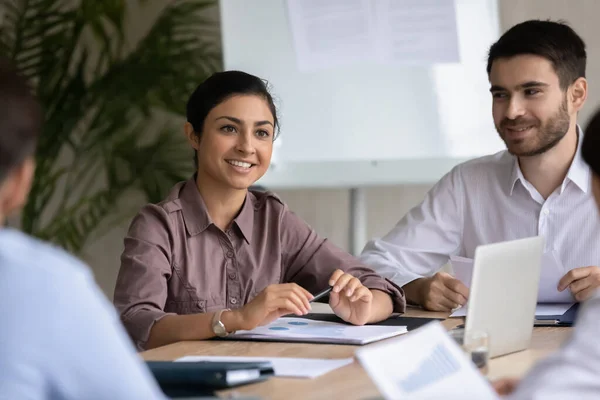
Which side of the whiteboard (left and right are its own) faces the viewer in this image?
front

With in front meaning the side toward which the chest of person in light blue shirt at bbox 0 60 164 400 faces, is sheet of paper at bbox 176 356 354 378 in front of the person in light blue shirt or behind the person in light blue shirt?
in front

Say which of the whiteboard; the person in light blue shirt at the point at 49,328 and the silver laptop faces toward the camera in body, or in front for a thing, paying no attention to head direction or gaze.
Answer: the whiteboard

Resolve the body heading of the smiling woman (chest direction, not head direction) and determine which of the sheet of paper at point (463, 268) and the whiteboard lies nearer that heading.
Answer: the sheet of paper

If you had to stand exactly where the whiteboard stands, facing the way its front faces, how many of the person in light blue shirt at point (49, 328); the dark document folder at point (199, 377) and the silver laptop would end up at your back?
0

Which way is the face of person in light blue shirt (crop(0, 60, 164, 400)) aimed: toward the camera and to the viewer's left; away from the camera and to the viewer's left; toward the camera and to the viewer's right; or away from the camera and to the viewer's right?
away from the camera and to the viewer's right

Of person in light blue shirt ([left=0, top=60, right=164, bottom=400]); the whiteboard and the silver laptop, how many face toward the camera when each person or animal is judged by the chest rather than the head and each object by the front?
1

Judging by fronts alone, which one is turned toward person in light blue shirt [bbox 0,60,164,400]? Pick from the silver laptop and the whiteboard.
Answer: the whiteboard

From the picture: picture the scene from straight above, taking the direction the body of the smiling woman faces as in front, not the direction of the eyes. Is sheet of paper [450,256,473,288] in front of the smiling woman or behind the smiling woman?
in front

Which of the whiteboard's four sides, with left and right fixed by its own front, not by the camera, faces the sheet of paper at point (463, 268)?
front

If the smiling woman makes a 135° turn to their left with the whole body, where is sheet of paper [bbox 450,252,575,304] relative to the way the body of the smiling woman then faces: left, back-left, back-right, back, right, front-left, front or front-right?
right

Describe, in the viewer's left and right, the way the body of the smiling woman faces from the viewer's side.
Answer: facing the viewer and to the right of the viewer

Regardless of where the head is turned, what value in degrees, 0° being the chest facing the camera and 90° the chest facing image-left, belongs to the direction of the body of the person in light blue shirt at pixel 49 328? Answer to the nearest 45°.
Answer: approximately 225°

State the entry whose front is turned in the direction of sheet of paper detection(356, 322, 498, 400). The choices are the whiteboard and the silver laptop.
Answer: the whiteboard

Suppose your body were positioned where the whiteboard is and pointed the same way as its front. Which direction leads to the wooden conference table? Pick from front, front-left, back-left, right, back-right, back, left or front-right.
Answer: front
